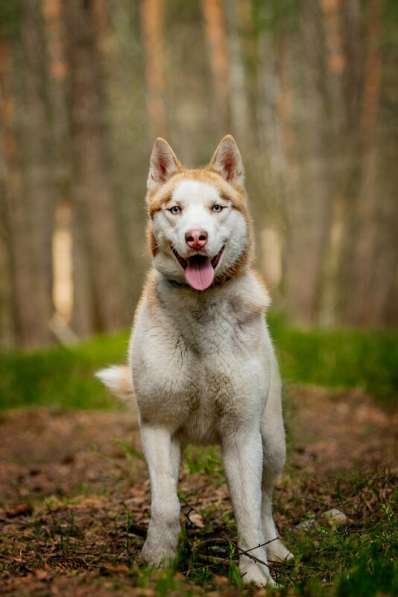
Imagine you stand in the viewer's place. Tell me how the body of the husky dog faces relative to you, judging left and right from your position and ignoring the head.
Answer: facing the viewer

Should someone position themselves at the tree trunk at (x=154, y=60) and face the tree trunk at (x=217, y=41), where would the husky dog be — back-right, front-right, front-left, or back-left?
front-right

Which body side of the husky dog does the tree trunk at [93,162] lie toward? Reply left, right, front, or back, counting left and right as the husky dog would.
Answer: back

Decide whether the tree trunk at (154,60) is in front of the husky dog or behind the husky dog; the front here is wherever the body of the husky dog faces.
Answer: behind

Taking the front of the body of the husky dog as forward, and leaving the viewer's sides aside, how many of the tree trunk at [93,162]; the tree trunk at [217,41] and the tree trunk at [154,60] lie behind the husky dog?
3

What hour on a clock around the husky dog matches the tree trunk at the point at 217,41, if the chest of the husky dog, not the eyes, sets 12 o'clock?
The tree trunk is roughly at 6 o'clock from the husky dog.
